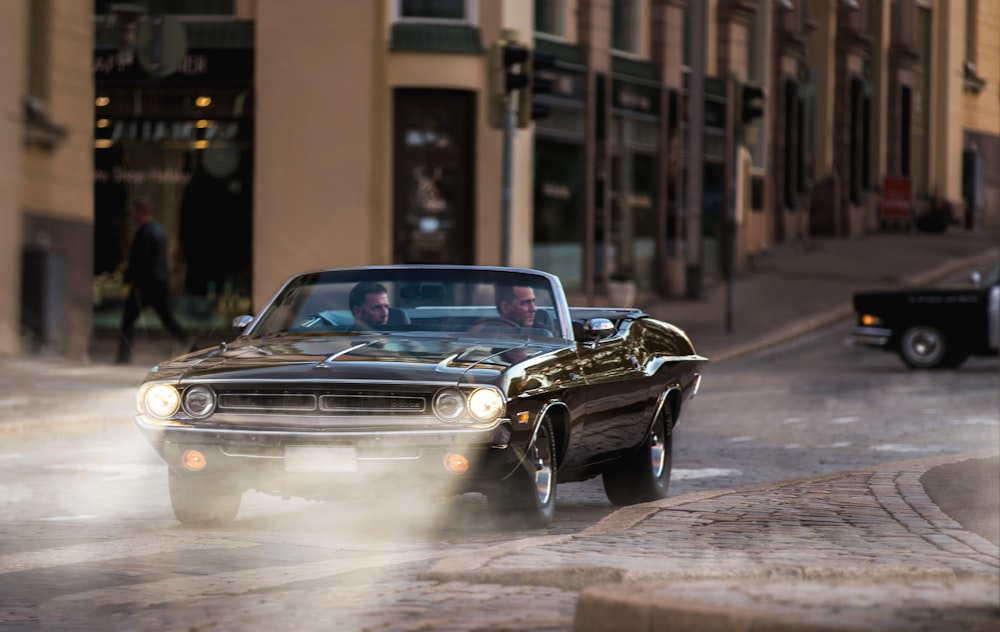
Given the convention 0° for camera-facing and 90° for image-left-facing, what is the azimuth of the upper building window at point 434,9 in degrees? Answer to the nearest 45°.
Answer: approximately 0°

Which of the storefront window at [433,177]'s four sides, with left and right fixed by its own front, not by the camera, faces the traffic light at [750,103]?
left

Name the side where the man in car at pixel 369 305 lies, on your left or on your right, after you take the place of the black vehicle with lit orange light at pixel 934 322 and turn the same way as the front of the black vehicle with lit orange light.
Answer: on your left

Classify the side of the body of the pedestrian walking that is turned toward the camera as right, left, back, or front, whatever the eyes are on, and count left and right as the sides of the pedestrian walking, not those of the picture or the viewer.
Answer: left

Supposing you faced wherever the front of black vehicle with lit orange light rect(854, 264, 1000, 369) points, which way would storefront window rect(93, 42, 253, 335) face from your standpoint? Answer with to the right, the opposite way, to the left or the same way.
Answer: to the left

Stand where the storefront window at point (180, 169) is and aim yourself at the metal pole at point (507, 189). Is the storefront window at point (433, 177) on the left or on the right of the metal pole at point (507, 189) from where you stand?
left

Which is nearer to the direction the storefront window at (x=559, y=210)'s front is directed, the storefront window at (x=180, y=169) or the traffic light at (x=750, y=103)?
the traffic light

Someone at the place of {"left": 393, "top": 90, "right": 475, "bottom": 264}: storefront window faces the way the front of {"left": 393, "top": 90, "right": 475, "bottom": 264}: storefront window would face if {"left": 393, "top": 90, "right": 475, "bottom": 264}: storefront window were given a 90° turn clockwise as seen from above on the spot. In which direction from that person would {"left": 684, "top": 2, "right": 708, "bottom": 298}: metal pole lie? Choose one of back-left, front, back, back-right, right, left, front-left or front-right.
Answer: back-right

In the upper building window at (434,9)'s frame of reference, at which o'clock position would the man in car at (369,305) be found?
The man in car is roughly at 12 o'clock from the upper building window.

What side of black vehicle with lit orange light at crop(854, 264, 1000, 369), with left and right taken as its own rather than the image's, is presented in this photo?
left

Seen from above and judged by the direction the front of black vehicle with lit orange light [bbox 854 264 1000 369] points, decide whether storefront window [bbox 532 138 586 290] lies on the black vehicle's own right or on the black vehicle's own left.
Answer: on the black vehicle's own right
